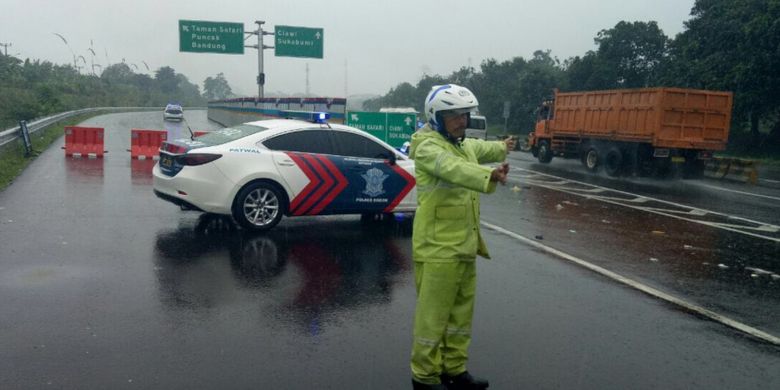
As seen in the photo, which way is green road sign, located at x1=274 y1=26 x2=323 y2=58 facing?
toward the camera

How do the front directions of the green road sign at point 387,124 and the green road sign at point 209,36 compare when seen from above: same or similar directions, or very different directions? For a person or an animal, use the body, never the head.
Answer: same or similar directions

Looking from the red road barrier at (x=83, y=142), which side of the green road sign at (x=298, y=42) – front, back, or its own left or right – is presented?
front

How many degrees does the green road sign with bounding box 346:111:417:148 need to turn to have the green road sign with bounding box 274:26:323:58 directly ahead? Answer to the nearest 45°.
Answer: approximately 180°

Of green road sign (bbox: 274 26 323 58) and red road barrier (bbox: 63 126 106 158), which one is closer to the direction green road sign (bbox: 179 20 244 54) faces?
the red road barrier

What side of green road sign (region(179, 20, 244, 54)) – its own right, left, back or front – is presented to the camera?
front

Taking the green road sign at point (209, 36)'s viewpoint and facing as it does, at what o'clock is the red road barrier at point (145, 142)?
The red road barrier is roughly at 12 o'clock from the green road sign.

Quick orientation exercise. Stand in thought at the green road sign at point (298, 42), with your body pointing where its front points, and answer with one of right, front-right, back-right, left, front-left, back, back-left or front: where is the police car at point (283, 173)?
front

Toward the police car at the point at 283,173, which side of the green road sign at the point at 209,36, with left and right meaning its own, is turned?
front

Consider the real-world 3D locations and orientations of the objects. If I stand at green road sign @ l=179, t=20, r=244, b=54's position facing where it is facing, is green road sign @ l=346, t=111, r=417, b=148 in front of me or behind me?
in front

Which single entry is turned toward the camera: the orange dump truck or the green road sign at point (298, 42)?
the green road sign

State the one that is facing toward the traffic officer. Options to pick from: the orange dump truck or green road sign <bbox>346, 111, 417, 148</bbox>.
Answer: the green road sign

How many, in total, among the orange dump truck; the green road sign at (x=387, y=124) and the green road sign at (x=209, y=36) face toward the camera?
2

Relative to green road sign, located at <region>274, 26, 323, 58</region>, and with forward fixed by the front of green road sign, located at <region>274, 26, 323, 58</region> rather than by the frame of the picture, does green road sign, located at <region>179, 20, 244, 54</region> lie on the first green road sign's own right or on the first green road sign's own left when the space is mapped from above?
on the first green road sign's own right
